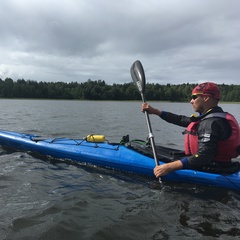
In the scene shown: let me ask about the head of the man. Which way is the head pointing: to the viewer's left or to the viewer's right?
to the viewer's left

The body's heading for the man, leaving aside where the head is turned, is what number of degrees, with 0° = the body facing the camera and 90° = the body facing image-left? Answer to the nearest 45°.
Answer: approximately 90°

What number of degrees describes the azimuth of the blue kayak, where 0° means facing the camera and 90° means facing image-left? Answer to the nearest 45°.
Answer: approximately 90°
